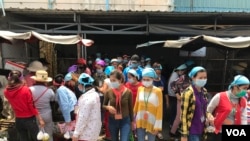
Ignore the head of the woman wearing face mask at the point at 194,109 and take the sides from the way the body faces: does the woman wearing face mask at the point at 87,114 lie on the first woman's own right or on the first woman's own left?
on the first woman's own right

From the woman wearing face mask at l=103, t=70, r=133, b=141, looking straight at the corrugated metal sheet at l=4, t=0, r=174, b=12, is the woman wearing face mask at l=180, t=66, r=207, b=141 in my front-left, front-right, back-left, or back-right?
back-right

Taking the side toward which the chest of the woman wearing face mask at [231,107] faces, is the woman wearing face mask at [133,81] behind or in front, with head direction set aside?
behind

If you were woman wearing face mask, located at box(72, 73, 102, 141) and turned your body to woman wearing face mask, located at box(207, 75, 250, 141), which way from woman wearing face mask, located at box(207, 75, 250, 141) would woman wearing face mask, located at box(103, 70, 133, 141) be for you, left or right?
left

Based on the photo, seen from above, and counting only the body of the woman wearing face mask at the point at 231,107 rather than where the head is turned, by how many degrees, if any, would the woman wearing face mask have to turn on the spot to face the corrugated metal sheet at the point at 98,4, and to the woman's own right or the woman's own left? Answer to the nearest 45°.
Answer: approximately 180°
